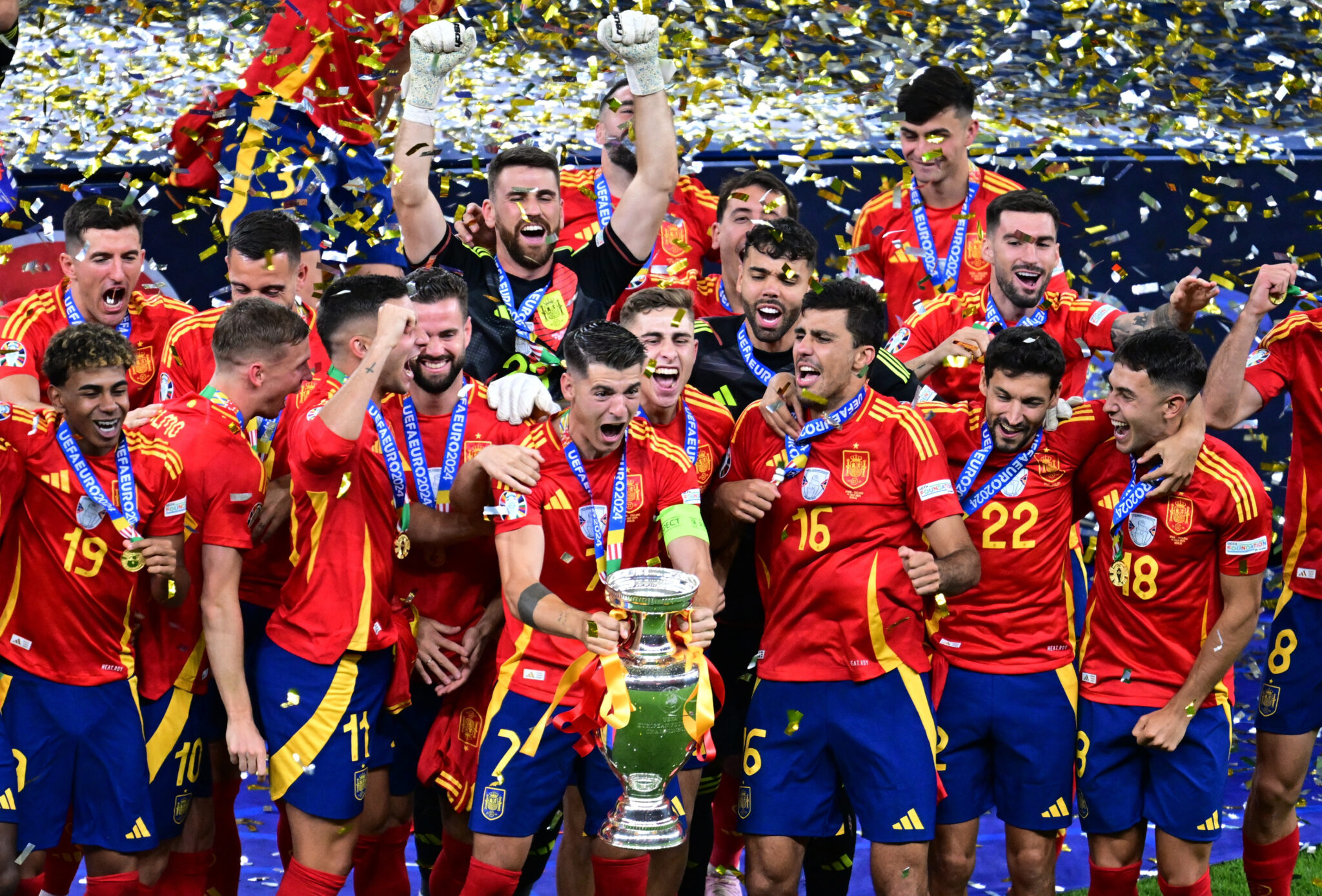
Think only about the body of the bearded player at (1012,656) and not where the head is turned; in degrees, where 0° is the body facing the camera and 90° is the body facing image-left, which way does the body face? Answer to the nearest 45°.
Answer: approximately 0°

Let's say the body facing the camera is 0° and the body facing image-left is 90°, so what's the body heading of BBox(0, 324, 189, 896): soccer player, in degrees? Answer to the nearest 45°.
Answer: approximately 0°

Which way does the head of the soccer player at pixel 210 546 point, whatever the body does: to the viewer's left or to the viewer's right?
to the viewer's right

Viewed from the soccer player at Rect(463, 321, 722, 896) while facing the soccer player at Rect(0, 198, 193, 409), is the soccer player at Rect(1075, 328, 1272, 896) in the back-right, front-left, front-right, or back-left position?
back-right

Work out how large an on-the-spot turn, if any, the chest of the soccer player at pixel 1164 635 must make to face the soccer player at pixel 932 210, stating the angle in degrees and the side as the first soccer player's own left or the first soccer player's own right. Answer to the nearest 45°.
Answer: approximately 90° to the first soccer player's own right

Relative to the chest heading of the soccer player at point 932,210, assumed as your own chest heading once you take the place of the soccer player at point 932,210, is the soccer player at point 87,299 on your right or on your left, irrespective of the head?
on your right
